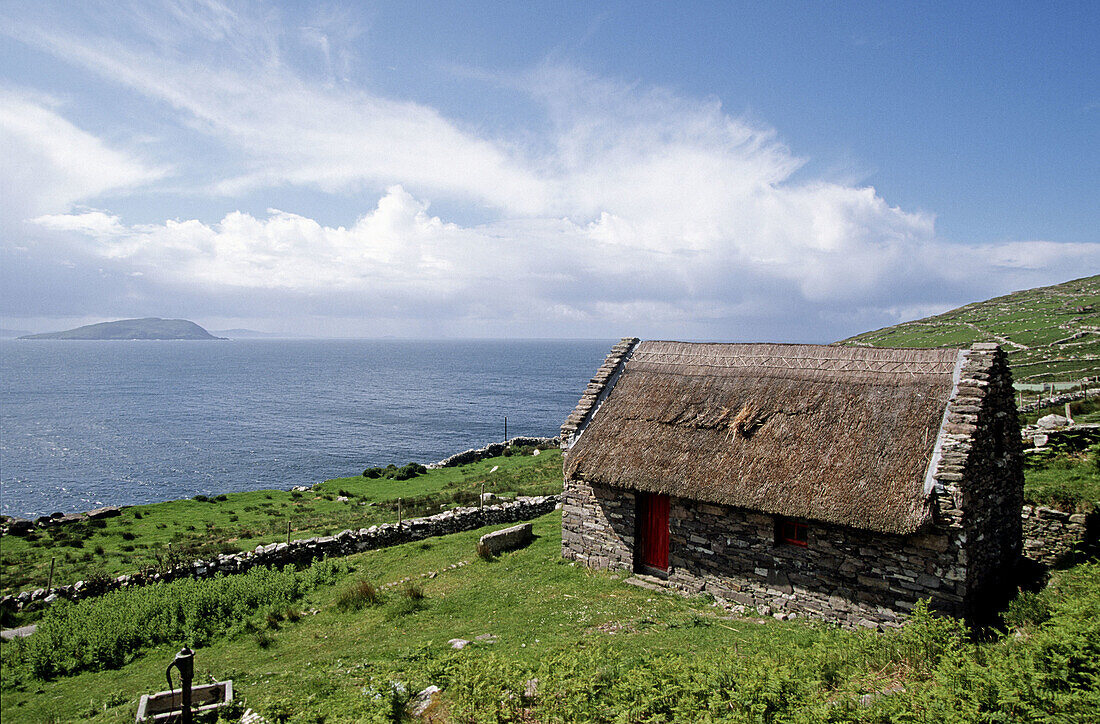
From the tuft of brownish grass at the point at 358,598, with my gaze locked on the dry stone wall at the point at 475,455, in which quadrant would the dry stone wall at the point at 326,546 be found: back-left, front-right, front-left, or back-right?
front-left

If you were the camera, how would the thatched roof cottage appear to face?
facing the viewer and to the left of the viewer

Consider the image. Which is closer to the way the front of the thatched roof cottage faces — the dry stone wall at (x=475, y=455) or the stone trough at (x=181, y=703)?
the stone trough

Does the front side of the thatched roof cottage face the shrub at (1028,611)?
no

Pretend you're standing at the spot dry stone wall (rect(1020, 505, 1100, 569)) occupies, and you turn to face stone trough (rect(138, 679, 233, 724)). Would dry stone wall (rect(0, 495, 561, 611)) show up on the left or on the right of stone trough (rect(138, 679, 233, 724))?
right

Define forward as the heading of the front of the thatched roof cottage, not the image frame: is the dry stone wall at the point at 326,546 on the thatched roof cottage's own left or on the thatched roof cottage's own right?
on the thatched roof cottage's own right

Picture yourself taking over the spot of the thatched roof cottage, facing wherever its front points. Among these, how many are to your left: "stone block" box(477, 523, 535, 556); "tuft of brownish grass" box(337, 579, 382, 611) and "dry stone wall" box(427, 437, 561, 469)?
0

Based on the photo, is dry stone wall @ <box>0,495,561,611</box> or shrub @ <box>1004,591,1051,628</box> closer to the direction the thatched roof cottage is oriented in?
the dry stone wall

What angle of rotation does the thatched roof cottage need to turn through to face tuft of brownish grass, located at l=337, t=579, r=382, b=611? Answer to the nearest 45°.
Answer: approximately 45° to its right

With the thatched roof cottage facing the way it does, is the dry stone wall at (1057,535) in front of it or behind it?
behind

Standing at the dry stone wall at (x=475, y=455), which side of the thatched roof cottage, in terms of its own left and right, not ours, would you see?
right

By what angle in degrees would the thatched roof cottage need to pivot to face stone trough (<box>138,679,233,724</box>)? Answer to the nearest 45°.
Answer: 0° — it already faces it

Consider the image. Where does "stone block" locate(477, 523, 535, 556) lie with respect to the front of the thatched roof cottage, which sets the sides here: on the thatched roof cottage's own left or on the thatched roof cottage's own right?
on the thatched roof cottage's own right

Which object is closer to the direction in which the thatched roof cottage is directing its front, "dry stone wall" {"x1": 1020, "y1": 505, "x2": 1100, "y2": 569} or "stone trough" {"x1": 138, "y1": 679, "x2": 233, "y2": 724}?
the stone trough
